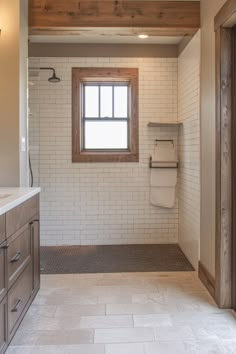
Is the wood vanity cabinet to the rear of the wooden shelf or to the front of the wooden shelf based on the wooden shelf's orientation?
to the front

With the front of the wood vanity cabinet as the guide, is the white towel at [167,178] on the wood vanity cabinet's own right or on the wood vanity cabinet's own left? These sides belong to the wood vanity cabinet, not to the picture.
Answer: on the wood vanity cabinet's own left

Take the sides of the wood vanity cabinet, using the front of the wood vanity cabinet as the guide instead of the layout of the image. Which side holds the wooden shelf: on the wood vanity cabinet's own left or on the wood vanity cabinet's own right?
on the wood vanity cabinet's own left

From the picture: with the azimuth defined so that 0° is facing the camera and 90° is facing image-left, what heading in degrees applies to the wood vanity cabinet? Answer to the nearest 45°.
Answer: approximately 270°
